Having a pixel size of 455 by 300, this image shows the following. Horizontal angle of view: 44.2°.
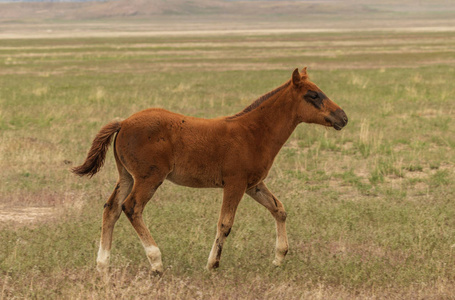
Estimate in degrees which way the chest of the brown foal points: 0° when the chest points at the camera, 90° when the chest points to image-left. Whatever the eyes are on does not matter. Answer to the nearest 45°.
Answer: approximately 270°
